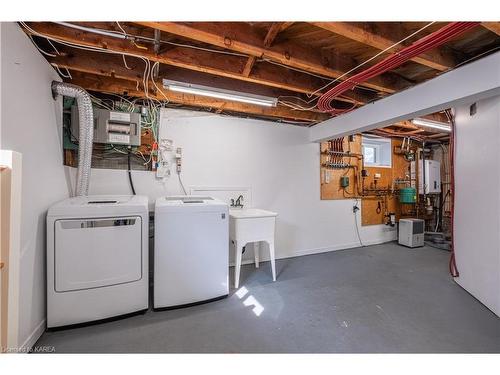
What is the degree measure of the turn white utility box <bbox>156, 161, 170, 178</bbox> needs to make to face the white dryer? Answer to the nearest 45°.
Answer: approximately 45° to its right

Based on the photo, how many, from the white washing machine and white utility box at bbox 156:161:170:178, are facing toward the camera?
2

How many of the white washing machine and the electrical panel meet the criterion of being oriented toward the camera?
2

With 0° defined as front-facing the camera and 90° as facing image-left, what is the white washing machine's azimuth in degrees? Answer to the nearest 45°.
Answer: approximately 0°

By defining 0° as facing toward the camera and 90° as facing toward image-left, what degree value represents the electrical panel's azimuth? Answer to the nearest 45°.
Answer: approximately 0°

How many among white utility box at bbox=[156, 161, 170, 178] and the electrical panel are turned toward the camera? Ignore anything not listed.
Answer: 2

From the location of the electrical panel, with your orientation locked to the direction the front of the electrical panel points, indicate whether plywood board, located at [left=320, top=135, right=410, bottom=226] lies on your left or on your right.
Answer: on your left

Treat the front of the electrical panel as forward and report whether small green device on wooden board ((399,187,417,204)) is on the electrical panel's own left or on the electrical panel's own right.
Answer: on the electrical panel's own left

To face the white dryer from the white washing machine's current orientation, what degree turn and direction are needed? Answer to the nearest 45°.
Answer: approximately 90° to its right

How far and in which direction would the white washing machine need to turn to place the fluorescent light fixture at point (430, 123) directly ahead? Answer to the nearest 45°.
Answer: approximately 90° to its left
